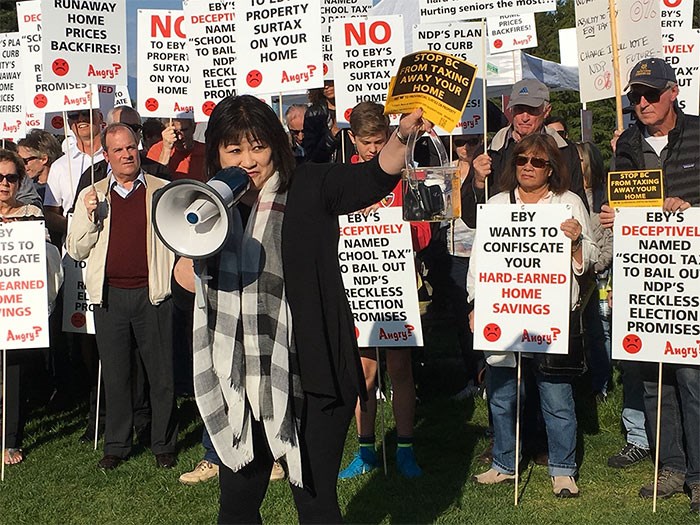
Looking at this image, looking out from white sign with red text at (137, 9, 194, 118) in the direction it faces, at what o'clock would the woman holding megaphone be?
The woman holding megaphone is roughly at 12 o'clock from the white sign with red text.

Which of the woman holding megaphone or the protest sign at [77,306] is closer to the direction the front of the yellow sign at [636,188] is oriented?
the woman holding megaphone

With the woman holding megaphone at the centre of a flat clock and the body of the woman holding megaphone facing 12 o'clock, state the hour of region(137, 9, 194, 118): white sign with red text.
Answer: The white sign with red text is roughly at 4 o'clock from the woman holding megaphone.

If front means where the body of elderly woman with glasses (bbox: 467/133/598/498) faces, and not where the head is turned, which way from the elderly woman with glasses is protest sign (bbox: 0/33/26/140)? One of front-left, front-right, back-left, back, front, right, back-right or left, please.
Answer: back-right

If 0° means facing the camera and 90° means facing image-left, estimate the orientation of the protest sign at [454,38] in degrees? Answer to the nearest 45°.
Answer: approximately 0°

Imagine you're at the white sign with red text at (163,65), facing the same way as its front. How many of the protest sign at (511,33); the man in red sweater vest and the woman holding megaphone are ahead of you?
2

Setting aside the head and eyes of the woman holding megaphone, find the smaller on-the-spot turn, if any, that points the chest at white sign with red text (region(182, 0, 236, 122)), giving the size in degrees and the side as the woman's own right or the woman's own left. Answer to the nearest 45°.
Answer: approximately 135° to the woman's own right

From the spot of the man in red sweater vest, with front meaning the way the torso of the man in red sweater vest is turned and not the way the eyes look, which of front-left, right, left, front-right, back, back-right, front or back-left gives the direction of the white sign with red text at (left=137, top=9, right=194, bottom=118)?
back

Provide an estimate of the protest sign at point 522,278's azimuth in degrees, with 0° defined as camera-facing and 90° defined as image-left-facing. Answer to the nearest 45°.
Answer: approximately 0°

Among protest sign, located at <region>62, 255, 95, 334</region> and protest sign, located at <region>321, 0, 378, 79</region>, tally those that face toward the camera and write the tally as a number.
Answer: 2
